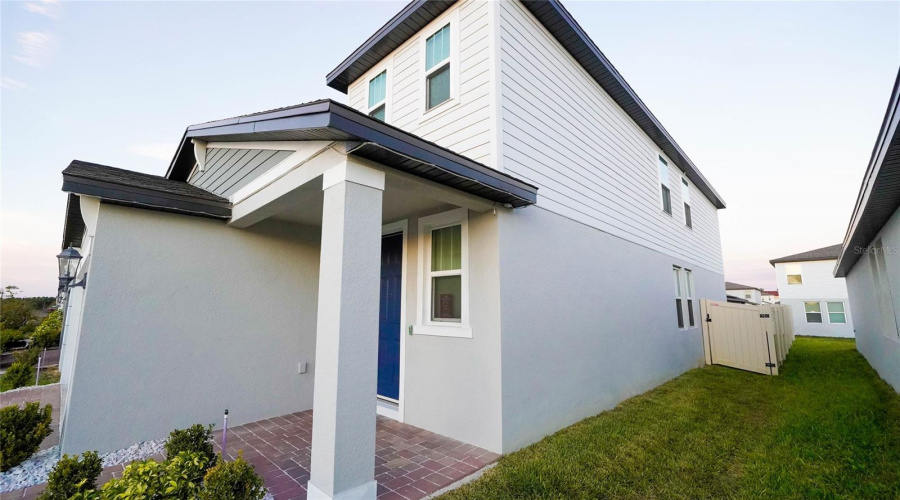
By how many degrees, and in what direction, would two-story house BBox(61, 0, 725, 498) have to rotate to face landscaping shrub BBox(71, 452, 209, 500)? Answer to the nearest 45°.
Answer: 0° — it already faces it

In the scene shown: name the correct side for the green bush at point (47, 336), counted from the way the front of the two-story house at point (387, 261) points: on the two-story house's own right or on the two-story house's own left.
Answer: on the two-story house's own right

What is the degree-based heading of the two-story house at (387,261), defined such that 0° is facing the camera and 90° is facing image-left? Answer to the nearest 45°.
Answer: approximately 45°

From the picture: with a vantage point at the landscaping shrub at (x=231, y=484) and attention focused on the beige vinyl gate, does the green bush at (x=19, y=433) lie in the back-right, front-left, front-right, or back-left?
back-left

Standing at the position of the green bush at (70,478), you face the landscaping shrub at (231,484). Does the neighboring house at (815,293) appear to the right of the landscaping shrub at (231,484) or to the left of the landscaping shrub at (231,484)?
left

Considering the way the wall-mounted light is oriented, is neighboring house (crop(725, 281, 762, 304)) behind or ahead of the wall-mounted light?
behind

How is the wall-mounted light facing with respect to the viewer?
to the viewer's left

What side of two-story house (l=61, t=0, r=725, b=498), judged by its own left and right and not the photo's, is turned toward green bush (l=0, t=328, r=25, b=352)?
right

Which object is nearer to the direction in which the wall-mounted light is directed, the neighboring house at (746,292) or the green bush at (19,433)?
the green bush

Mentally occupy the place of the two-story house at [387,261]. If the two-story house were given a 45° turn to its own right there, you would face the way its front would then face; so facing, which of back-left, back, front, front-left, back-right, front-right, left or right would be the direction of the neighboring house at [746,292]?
back-right

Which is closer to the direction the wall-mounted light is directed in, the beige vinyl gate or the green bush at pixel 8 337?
the green bush
